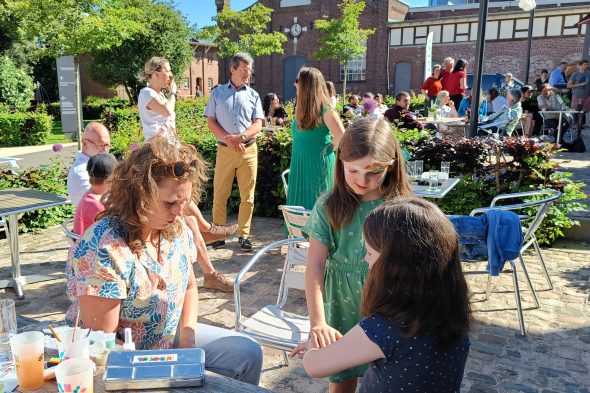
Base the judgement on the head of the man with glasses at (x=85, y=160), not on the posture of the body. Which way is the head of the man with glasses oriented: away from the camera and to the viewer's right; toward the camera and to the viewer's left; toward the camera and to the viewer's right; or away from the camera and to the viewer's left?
toward the camera and to the viewer's right

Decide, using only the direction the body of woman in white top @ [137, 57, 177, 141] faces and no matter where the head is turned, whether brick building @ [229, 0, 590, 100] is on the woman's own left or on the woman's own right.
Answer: on the woman's own left

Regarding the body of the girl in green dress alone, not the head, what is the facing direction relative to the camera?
toward the camera

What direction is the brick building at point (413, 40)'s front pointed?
toward the camera

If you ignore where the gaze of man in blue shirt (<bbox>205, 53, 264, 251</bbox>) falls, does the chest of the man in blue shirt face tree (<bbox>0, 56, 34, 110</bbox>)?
no

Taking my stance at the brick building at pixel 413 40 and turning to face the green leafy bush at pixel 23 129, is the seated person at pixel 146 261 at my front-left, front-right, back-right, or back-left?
front-left

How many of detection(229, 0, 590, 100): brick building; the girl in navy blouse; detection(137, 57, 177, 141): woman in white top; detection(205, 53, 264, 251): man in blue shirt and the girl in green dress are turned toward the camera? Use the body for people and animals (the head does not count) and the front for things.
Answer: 3

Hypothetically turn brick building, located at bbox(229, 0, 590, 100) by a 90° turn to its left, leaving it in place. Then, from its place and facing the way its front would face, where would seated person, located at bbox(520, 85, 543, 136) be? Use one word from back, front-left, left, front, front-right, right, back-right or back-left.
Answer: right

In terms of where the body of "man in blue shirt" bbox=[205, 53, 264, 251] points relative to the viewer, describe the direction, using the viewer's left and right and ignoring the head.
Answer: facing the viewer

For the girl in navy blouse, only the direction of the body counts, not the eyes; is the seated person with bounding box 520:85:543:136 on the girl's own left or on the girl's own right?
on the girl's own right
